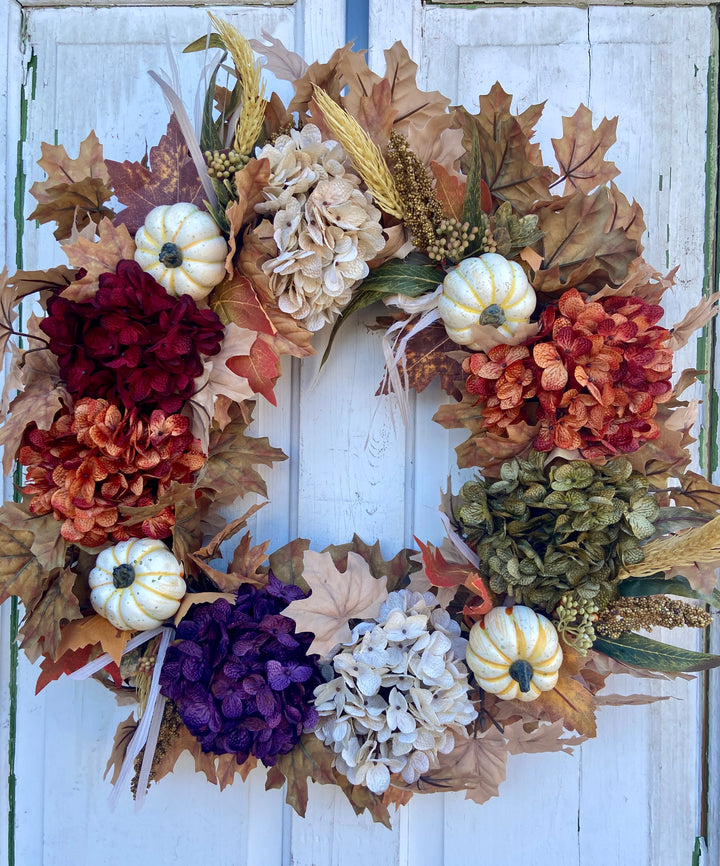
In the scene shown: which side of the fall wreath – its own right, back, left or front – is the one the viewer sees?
front
